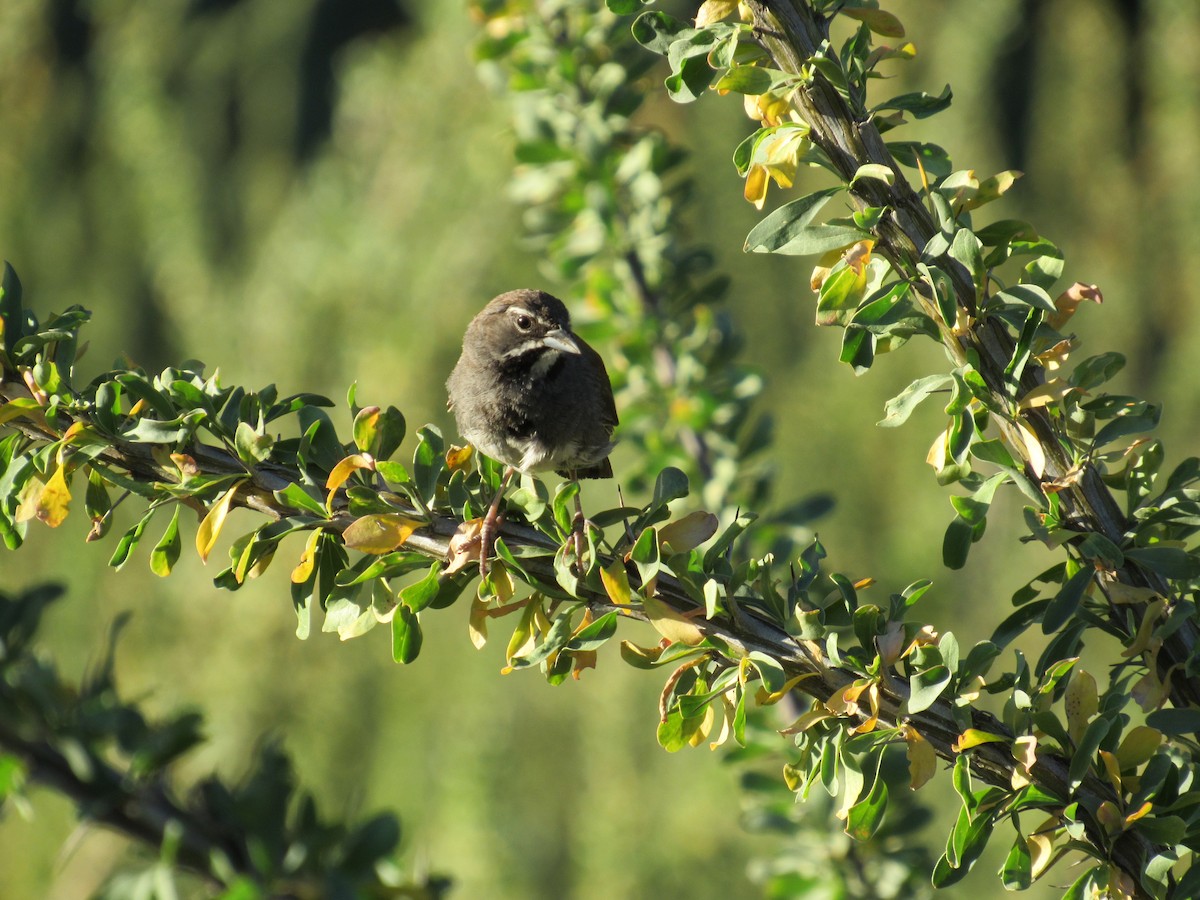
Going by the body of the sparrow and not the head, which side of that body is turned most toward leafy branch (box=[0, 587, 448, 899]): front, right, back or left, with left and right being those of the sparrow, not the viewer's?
front

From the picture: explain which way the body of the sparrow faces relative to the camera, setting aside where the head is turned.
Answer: toward the camera
